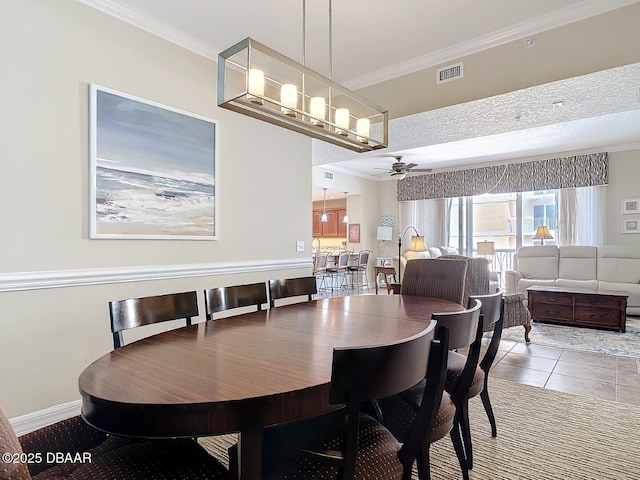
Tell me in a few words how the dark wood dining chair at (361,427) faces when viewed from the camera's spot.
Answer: facing away from the viewer and to the left of the viewer

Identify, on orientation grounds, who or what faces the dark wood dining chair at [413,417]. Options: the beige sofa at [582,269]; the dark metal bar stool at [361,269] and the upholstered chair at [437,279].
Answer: the beige sofa

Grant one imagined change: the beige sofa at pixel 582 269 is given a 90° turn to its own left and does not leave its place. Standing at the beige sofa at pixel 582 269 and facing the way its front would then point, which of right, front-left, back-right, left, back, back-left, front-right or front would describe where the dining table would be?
right

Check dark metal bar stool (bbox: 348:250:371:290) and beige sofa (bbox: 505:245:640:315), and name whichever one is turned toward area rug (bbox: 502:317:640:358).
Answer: the beige sofa

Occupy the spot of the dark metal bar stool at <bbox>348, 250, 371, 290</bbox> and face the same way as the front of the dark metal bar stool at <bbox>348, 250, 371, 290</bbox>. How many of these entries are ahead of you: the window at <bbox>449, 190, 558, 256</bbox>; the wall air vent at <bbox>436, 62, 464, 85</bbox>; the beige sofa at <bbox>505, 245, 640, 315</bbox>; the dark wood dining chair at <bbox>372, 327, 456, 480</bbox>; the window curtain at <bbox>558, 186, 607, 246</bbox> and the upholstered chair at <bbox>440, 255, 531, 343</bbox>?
0

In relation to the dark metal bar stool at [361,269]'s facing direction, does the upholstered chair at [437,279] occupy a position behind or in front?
behind

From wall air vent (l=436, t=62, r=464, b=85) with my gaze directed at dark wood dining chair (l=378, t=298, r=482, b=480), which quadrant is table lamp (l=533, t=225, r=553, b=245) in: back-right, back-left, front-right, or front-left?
back-left

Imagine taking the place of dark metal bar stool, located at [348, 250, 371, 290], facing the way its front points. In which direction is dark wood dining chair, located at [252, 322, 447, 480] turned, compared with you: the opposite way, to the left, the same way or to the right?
the same way

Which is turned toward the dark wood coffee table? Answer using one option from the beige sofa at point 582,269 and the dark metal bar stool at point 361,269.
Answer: the beige sofa

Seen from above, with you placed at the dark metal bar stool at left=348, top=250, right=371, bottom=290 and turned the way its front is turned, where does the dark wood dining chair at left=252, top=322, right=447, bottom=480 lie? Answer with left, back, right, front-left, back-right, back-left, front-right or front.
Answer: back-left

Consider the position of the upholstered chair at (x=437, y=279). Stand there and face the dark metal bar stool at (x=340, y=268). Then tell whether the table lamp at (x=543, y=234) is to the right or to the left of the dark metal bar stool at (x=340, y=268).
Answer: right

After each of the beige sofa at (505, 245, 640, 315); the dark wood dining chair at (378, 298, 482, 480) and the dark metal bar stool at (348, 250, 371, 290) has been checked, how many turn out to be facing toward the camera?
1

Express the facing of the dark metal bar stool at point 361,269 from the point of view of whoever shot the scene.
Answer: facing away from the viewer and to the left of the viewer

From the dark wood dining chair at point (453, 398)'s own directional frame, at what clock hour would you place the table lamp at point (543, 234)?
The table lamp is roughly at 2 o'clock from the dark wood dining chair.

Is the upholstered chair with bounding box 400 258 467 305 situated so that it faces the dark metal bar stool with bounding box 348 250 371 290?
no

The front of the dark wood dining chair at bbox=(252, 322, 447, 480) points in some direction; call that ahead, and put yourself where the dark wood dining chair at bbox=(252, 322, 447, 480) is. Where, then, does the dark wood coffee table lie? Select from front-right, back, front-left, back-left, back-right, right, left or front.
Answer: right

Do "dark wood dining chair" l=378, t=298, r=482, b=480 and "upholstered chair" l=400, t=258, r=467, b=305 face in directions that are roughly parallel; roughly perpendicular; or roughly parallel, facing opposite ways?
roughly perpendicular

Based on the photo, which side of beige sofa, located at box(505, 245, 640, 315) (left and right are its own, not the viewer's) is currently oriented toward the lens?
front

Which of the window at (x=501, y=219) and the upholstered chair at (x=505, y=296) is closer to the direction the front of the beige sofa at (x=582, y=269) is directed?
the upholstered chair
